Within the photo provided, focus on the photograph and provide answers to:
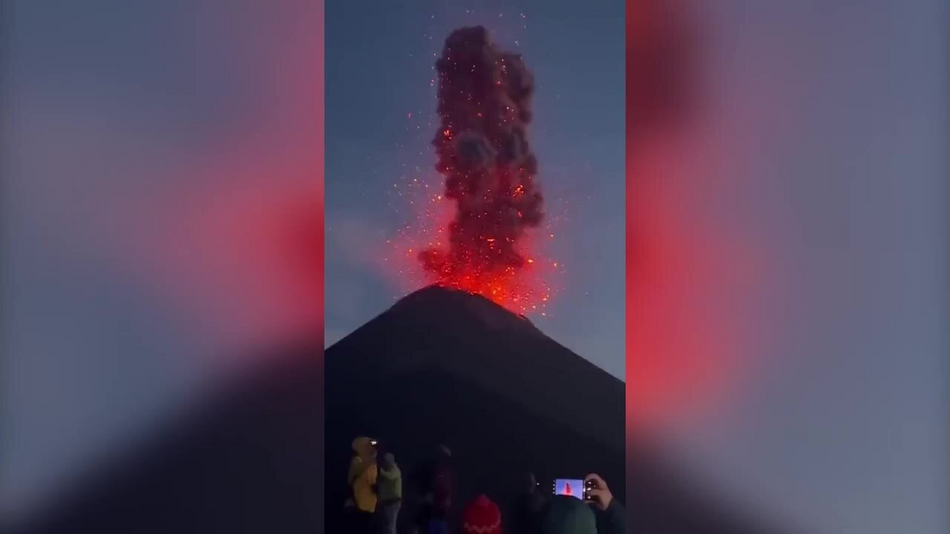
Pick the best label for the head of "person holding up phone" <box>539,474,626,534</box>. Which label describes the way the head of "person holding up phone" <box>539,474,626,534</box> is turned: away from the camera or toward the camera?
away from the camera

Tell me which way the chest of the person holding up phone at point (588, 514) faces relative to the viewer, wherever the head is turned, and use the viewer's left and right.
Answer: facing away from the viewer

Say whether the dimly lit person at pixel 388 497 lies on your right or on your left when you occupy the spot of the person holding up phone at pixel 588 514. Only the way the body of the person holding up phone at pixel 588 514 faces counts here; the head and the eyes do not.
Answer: on your left

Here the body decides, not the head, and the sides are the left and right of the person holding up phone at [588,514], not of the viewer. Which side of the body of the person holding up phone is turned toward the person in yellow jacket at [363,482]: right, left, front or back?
left
